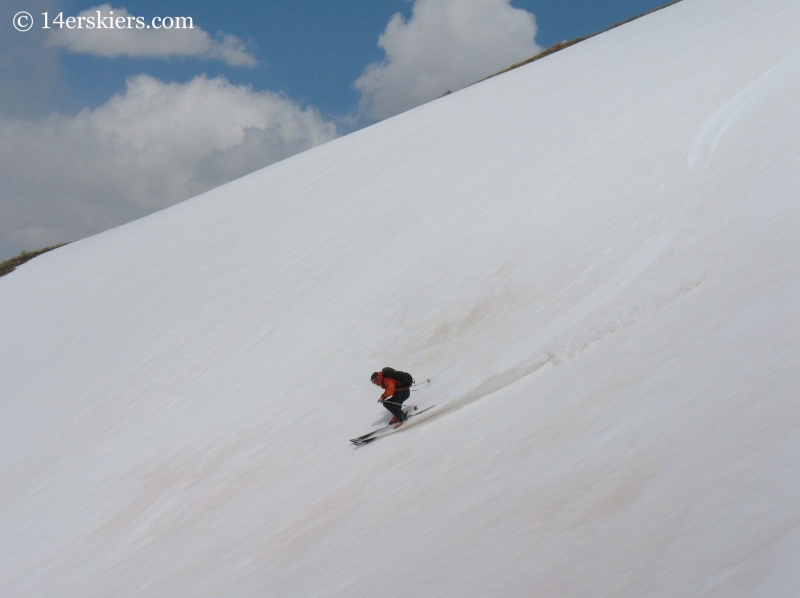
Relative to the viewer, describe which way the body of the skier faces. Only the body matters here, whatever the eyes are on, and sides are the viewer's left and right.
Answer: facing to the left of the viewer
